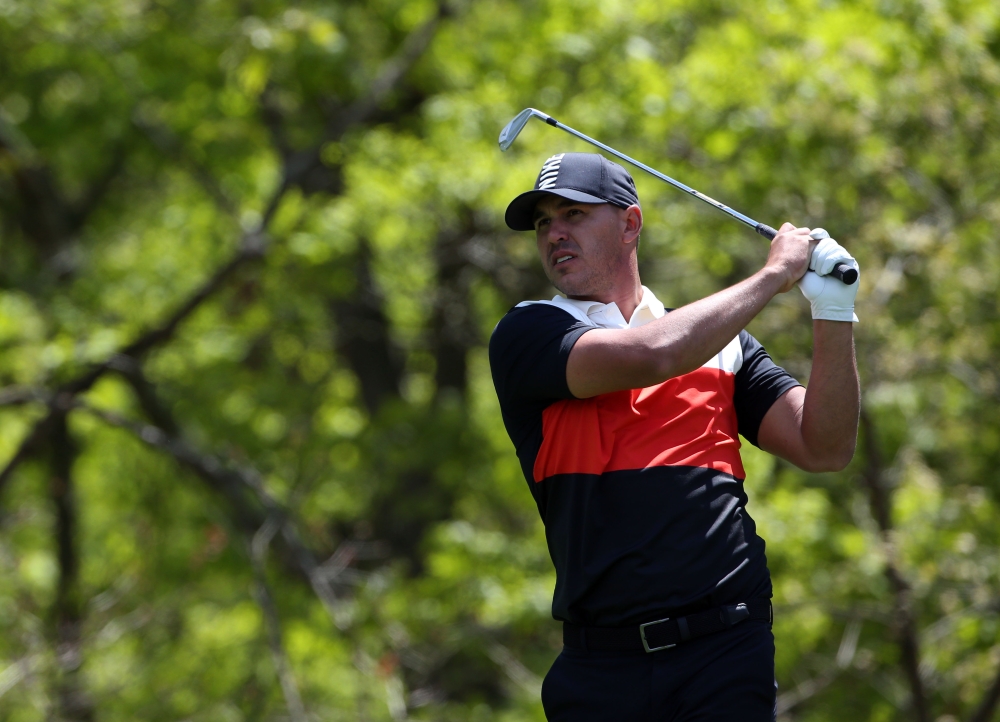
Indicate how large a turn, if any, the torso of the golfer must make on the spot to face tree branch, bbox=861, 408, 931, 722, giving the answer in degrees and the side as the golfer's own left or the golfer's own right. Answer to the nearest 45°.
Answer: approximately 180°

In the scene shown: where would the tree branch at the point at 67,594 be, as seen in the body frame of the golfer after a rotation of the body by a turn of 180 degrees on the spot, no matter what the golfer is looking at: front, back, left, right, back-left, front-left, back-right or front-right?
front-left

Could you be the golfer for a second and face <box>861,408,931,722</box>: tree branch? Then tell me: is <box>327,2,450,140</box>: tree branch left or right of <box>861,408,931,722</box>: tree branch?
left

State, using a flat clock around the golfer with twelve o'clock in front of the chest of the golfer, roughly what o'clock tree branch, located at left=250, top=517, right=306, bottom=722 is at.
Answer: The tree branch is roughly at 5 o'clock from the golfer.

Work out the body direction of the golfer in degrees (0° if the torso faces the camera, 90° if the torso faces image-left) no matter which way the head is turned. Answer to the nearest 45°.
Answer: approximately 0°

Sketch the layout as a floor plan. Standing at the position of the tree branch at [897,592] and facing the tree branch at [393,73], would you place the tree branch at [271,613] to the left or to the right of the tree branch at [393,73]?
left

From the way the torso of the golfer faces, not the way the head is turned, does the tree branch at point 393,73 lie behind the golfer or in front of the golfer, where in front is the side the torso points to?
behind
